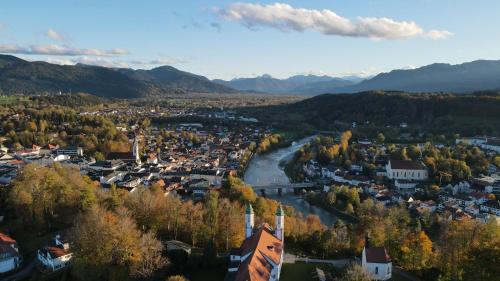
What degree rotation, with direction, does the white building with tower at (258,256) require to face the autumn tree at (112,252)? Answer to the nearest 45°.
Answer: approximately 90° to its left

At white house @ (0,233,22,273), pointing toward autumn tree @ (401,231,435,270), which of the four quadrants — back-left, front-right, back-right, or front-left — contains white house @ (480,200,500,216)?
front-left

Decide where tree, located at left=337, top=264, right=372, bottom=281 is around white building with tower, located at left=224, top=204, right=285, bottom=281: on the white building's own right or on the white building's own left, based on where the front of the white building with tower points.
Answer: on the white building's own right

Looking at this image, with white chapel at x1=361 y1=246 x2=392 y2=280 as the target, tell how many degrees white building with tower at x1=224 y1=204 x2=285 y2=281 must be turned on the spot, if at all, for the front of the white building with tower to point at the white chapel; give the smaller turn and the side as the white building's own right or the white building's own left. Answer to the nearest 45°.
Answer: approximately 90° to the white building's own right

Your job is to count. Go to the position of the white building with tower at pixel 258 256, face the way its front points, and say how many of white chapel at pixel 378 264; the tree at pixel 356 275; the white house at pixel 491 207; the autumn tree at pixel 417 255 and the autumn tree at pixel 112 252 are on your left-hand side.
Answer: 1

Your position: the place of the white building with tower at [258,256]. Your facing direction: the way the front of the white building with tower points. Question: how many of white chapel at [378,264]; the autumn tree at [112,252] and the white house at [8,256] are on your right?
1

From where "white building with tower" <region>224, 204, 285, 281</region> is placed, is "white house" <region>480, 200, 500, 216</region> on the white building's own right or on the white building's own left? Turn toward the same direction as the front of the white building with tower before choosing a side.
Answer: on the white building's own right

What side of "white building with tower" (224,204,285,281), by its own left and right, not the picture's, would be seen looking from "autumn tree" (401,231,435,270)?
right

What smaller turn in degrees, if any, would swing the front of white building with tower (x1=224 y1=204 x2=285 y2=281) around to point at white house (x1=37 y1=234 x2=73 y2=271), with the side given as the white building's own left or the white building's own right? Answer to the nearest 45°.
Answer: approximately 45° to the white building's own left

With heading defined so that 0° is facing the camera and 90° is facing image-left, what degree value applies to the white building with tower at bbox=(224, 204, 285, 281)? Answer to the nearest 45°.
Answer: approximately 180°

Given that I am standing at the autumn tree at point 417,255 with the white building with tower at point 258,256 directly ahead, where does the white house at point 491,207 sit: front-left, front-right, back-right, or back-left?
back-right

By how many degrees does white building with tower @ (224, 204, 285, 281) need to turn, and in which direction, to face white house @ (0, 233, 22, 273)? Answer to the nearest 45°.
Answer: approximately 45° to its left

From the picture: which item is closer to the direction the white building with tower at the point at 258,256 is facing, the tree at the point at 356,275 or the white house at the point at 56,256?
the white house
